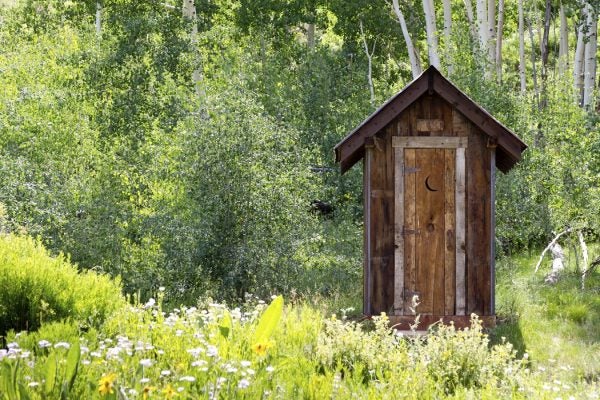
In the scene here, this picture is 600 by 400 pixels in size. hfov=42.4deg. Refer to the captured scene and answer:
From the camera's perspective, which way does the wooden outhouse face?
toward the camera

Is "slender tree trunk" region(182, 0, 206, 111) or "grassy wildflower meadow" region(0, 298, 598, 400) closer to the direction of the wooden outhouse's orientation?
the grassy wildflower meadow

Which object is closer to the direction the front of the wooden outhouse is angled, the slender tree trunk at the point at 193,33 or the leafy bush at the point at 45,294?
the leafy bush

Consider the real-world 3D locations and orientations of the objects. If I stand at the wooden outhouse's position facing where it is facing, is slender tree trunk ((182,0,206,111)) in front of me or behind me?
behind

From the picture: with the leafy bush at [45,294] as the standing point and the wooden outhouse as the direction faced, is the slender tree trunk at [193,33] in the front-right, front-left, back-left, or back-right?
front-left

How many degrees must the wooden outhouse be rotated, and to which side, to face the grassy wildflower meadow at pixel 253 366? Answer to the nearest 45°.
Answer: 0° — it already faces it

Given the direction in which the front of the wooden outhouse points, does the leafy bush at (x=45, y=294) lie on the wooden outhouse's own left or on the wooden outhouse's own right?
on the wooden outhouse's own right

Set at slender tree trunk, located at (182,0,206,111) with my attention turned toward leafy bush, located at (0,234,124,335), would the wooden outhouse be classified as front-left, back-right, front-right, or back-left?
front-left
